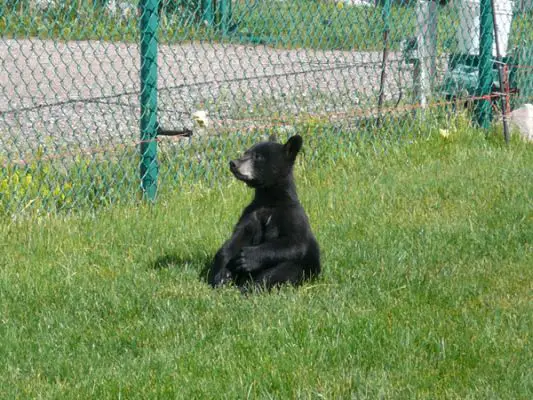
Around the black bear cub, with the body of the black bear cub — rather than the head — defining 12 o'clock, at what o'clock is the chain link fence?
The chain link fence is roughly at 4 o'clock from the black bear cub.

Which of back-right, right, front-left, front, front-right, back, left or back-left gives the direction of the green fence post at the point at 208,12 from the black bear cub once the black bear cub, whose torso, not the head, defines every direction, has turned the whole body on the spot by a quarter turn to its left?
back-left

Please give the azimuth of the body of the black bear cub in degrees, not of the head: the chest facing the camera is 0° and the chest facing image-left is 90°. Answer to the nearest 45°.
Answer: approximately 45°

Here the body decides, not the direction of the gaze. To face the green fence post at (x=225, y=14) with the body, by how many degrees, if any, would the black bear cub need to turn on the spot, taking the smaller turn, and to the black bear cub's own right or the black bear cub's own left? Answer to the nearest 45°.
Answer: approximately 135° to the black bear cub's own right
